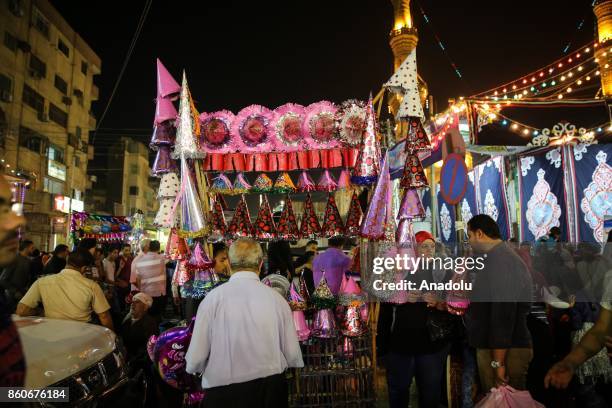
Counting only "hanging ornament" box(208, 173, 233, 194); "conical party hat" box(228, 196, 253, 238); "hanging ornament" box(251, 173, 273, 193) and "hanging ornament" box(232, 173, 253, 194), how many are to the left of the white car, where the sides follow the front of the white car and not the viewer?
4

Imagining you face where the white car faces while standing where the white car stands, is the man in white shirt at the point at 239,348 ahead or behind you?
ahead

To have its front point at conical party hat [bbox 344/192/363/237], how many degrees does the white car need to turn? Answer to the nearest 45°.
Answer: approximately 45° to its left

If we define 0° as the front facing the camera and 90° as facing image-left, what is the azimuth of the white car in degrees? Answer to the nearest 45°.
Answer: approximately 315°

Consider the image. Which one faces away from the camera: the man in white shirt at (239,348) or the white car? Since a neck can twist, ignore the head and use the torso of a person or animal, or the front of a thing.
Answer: the man in white shirt

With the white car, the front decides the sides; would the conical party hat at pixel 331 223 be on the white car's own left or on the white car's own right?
on the white car's own left

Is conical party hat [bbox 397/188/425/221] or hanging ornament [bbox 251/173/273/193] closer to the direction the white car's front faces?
the conical party hat

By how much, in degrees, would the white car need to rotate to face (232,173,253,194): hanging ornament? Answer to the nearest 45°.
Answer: approximately 90° to its left

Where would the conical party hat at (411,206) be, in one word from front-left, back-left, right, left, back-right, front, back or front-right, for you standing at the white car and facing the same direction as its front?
front-left

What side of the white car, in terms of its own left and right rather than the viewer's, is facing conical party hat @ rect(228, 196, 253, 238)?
left

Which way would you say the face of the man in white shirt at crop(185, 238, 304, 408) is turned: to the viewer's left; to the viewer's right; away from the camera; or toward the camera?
away from the camera

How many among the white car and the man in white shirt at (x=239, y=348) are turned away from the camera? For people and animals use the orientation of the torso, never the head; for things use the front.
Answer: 1

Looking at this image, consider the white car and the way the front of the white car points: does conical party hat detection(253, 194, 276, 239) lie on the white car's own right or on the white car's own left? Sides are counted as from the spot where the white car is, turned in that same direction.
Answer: on the white car's own left

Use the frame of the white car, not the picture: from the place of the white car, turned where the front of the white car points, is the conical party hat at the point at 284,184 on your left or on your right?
on your left

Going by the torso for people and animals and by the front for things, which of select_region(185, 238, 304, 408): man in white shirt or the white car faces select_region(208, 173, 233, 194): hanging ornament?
the man in white shirt

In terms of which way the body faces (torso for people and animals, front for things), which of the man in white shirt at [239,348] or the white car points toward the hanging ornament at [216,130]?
the man in white shirt

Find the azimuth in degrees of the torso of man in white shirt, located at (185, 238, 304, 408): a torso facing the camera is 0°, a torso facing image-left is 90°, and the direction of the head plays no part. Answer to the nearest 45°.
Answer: approximately 180°

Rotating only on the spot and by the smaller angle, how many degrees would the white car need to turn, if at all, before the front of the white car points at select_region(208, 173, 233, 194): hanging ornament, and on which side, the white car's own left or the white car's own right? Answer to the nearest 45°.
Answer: approximately 90° to the white car's own left

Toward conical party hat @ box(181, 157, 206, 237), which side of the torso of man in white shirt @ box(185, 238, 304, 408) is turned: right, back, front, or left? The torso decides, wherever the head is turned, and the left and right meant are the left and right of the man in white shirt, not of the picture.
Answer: front

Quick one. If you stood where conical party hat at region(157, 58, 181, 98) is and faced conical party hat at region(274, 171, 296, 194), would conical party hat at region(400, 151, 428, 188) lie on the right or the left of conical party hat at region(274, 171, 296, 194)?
right

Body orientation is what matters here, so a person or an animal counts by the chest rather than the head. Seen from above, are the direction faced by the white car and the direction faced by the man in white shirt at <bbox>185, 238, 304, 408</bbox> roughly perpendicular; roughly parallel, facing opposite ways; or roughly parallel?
roughly perpendicular
